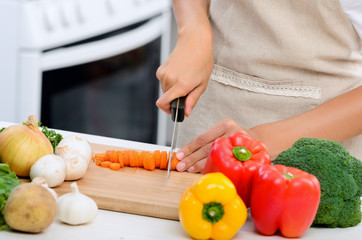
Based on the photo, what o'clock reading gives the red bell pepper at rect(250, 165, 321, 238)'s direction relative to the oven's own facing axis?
The red bell pepper is roughly at 10 o'clock from the oven.

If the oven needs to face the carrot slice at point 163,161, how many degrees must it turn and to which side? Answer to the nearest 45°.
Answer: approximately 45° to its left

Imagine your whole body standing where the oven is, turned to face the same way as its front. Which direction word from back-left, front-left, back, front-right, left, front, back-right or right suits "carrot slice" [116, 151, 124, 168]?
front-left

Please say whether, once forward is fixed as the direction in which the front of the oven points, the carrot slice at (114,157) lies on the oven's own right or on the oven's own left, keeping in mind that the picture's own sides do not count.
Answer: on the oven's own left

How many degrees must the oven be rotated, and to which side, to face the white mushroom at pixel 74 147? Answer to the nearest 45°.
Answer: approximately 45° to its left

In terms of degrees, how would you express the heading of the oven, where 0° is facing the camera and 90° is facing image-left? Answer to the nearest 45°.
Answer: approximately 45°

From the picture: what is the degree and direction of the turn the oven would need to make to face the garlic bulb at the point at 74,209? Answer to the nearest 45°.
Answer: approximately 45° to its left

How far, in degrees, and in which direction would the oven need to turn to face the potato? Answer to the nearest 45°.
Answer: approximately 45° to its left

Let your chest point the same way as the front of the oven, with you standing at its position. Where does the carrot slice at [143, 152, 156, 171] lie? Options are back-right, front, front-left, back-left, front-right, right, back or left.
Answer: front-left

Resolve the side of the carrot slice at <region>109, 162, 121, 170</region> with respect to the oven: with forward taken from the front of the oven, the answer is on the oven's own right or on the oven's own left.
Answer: on the oven's own left
